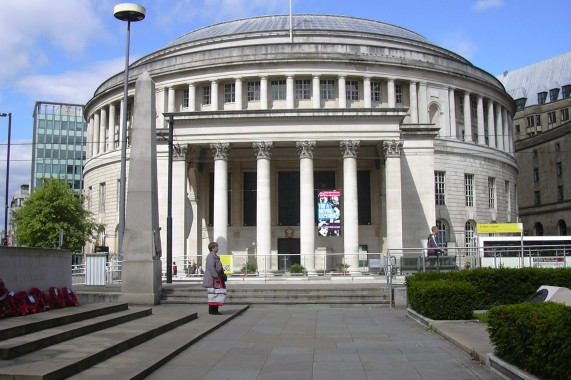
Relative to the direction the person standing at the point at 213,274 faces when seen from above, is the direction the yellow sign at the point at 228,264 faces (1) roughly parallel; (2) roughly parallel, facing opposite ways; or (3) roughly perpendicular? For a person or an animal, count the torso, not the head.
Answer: roughly perpendicular

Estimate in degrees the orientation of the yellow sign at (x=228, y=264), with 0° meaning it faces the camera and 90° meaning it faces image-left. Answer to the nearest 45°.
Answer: approximately 0°

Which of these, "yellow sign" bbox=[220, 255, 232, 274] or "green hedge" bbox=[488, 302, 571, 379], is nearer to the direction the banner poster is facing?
the green hedge

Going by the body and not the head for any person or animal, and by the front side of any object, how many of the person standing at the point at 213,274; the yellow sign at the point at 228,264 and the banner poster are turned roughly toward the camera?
2
